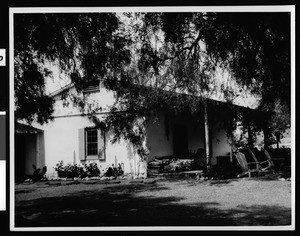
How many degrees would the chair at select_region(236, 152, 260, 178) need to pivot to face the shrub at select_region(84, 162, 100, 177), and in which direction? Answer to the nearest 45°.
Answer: approximately 180°

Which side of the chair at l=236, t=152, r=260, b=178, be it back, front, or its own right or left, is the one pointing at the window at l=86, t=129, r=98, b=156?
back
